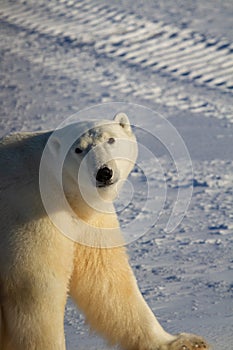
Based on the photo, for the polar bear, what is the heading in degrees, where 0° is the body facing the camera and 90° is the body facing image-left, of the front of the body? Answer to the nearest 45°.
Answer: approximately 315°
